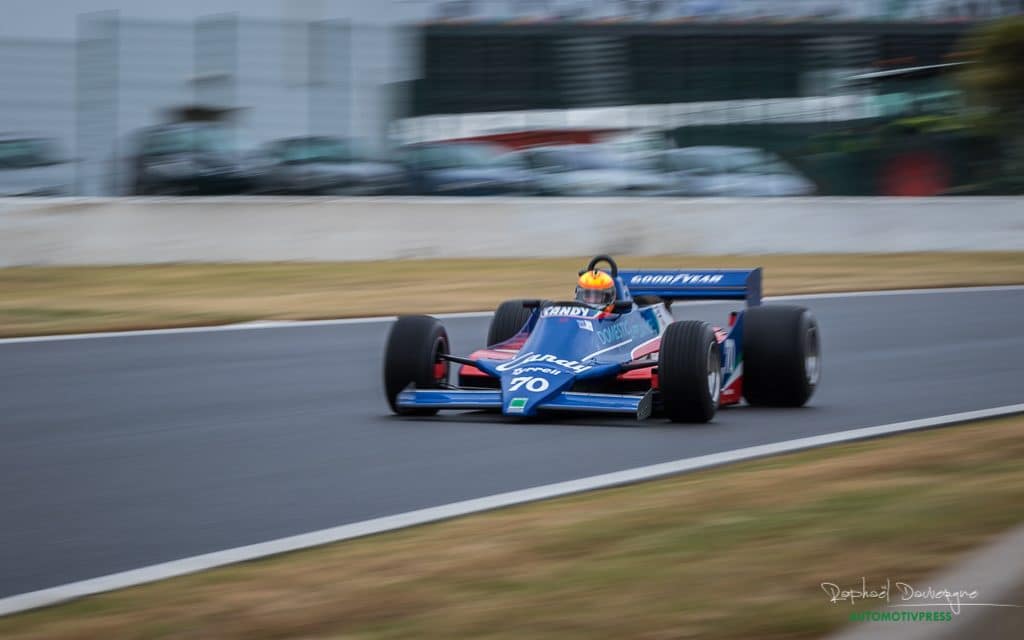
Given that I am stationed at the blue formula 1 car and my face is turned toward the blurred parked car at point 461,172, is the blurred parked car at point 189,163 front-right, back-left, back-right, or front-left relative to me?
front-left

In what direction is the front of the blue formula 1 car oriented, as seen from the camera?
facing the viewer and to the left of the viewer

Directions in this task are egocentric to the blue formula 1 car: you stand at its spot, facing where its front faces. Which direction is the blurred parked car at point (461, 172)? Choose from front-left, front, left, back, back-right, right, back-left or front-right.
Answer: back-right

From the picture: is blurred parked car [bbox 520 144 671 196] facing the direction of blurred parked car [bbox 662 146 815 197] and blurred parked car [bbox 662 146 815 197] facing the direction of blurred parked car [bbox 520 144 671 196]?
no

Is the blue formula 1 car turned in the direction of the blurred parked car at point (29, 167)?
no
